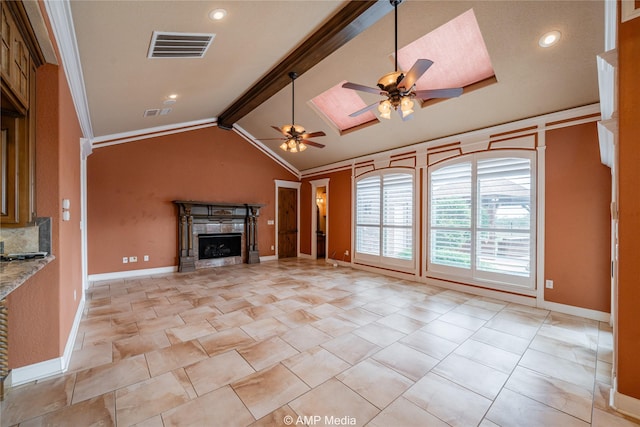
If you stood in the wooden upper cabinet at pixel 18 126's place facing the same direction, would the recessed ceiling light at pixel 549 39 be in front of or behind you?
in front

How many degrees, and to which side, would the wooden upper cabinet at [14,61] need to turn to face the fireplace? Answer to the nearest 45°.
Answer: approximately 45° to its left

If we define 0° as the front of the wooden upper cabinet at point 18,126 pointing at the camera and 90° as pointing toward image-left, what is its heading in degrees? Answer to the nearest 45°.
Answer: approximately 270°

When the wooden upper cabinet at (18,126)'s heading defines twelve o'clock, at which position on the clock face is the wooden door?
The wooden door is roughly at 11 o'clock from the wooden upper cabinet.

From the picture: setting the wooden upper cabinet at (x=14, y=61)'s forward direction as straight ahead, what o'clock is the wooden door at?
The wooden door is roughly at 11 o'clock from the wooden upper cabinet.

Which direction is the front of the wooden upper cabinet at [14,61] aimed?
to the viewer's right

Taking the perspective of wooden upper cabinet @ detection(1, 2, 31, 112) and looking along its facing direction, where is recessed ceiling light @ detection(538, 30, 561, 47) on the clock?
The recessed ceiling light is roughly at 1 o'clock from the wooden upper cabinet.

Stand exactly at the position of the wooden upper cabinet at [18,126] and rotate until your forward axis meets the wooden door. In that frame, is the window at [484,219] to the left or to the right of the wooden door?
right
